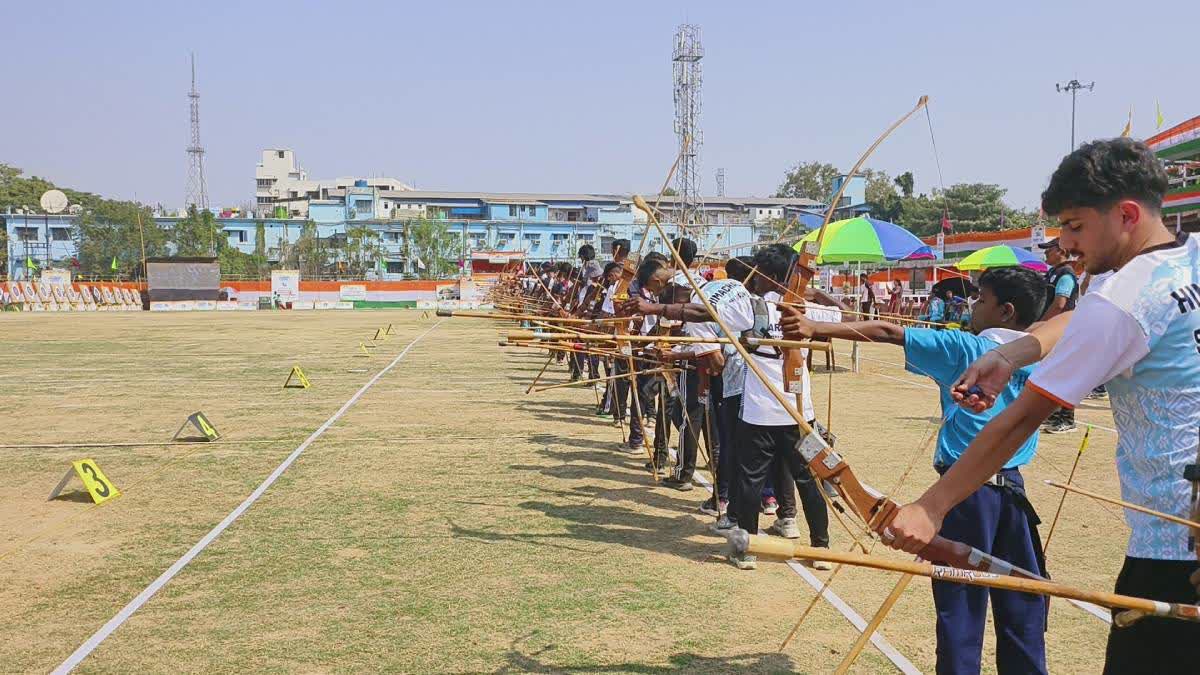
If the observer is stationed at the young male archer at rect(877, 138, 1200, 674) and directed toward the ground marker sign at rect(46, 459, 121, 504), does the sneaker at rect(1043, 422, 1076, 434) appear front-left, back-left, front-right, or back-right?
front-right

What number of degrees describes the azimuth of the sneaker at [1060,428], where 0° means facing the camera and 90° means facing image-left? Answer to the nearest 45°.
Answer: approximately 90°

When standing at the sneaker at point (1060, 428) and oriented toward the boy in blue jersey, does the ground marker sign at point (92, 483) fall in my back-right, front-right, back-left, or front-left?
front-right

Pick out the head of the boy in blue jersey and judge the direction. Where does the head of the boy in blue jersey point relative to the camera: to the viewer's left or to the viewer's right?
to the viewer's left

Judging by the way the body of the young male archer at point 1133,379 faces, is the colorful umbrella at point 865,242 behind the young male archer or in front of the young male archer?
in front

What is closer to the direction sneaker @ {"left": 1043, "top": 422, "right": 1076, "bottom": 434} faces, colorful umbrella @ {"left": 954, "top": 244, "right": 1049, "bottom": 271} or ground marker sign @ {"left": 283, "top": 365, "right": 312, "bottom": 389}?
the ground marker sign

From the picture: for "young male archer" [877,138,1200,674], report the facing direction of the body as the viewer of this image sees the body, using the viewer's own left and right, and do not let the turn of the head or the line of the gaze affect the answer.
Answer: facing away from the viewer and to the left of the viewer

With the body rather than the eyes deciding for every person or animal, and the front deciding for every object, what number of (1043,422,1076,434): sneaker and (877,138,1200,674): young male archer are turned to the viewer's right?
0

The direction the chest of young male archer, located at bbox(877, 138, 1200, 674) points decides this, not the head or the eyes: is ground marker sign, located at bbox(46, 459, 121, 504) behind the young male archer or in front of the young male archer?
in front

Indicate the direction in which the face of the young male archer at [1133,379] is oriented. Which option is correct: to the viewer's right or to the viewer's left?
to the viewer's left

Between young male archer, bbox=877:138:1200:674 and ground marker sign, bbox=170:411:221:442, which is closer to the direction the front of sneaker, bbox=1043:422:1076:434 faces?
the ground marker sign

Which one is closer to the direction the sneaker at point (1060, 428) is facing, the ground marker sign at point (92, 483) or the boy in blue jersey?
the ground marker sign

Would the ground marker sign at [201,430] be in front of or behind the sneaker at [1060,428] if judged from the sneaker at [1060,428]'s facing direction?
in front
